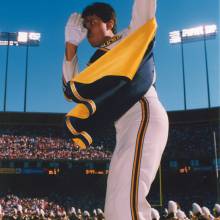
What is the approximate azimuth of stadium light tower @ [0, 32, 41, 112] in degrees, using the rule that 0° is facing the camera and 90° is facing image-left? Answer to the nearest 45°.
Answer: approximately 0°

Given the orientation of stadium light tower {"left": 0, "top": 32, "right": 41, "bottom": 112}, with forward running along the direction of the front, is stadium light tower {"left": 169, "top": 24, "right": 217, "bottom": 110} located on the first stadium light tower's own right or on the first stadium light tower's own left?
on the first stadium light tower's own left
